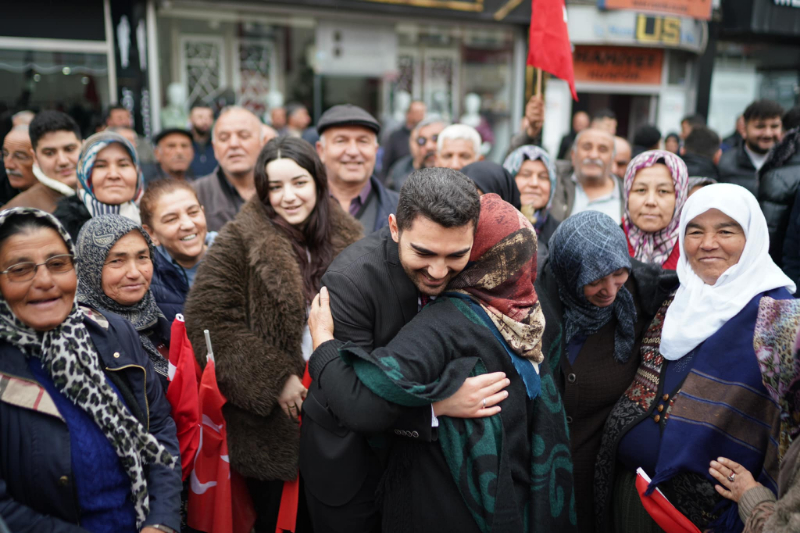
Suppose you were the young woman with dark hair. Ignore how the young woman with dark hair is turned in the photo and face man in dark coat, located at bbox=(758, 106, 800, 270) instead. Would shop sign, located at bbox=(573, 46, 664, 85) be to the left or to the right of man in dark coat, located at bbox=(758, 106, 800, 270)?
left

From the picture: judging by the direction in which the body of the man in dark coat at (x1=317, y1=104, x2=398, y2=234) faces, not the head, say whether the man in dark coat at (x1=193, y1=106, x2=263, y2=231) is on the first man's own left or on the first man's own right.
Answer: on the first man's own right

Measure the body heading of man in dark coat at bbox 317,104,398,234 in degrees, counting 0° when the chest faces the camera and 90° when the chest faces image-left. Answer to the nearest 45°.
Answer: approximately 0°

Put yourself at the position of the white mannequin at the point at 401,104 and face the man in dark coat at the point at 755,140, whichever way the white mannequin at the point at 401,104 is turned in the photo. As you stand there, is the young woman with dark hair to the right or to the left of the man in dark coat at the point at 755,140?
right

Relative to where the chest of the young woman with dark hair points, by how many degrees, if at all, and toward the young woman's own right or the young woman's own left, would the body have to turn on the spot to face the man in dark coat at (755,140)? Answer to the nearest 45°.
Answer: approximately 90° to the young woman's own left

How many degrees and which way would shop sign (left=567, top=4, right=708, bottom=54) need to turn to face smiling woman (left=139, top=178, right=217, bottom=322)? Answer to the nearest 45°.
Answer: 0° — it already faces them

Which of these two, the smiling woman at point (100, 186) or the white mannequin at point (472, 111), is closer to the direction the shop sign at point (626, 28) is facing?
the smiling woman

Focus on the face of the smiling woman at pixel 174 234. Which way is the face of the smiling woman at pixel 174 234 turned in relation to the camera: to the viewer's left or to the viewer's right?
to the viewer's right

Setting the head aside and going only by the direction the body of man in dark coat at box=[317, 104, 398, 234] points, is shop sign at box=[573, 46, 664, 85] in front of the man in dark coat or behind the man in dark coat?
behind

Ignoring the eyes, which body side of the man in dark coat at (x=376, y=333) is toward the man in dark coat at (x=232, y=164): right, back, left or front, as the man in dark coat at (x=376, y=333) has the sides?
back

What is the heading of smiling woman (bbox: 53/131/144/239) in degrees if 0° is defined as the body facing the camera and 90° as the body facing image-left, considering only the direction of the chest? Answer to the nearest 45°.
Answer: approximately 0°

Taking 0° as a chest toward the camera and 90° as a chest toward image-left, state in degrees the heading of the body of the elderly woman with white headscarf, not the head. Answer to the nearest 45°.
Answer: approximately 45°

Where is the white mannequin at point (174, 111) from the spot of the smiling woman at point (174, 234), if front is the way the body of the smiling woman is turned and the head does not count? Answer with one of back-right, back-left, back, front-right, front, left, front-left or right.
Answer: back-left
